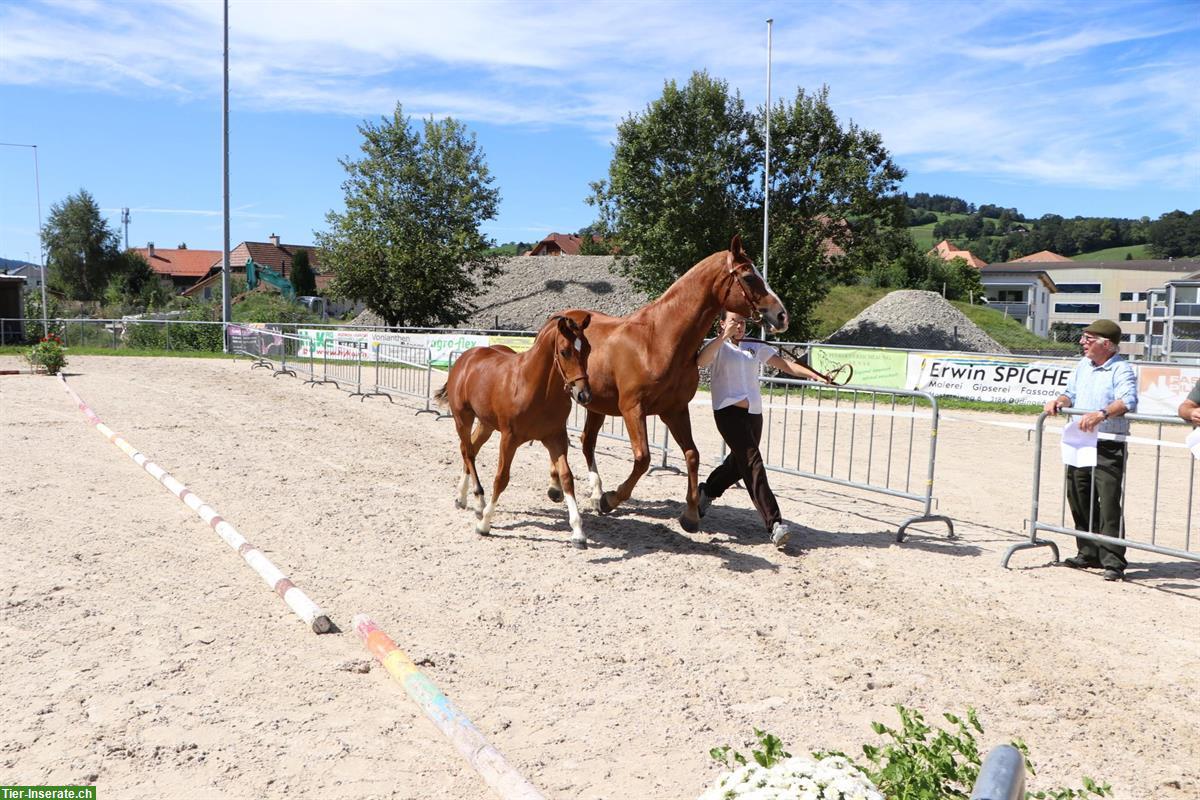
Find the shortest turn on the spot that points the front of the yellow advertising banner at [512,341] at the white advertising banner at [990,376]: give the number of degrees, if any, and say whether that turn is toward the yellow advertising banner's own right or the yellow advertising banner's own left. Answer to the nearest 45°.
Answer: approximately 45° to the yellow advertising banner's own left

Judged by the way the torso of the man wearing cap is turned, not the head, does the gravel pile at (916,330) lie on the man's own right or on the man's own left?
on the man's own right

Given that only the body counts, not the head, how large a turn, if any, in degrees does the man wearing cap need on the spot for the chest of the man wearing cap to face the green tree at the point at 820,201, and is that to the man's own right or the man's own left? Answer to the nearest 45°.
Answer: approximately 135° to the man's own right

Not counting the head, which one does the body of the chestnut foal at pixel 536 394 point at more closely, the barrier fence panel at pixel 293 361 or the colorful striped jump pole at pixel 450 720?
the colorful striped jump pole

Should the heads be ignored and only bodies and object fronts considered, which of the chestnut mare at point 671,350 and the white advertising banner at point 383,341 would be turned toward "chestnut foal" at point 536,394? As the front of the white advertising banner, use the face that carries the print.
the white advertising banner

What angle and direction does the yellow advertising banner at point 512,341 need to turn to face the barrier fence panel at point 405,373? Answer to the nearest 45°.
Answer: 0° — it already faces it

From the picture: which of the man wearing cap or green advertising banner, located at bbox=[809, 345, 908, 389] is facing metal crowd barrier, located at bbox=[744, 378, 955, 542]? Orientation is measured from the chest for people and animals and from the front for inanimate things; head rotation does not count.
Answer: the green advertising banner

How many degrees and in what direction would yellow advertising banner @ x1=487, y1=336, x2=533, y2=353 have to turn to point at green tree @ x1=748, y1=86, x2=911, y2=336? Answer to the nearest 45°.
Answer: approximately 135° to its left

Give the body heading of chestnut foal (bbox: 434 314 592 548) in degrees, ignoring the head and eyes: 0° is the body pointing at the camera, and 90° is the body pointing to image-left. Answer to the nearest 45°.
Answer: approximately 315°

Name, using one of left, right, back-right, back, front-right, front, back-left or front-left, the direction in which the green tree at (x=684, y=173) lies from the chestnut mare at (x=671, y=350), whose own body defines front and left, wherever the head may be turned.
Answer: back-left
